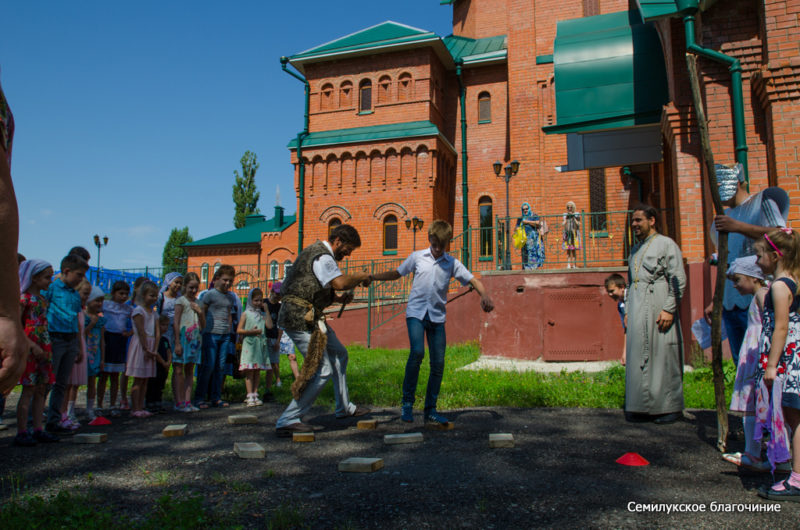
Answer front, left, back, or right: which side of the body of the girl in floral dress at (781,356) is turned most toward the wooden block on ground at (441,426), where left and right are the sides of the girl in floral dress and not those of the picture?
front

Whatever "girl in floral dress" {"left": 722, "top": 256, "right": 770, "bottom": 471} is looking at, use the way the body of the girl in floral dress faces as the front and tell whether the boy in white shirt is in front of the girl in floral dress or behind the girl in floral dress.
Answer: in front

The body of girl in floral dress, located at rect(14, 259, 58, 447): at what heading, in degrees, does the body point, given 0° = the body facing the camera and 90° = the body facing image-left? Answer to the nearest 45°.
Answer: approximately 270°

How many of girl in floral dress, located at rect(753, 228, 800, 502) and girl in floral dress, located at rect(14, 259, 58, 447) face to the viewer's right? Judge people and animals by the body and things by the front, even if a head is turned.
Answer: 1

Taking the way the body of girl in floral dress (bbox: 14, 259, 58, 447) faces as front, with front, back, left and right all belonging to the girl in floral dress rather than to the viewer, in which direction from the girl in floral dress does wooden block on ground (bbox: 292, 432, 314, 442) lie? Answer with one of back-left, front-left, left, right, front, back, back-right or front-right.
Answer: front-right

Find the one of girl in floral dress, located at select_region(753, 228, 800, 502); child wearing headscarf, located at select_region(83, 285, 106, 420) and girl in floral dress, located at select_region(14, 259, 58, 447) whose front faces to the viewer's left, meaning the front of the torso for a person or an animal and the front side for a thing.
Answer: girl in floral dress, located at select_region(753, 228, 800, 502)

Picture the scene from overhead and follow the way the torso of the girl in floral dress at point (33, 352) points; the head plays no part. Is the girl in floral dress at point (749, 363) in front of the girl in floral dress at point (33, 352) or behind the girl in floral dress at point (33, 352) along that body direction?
in front

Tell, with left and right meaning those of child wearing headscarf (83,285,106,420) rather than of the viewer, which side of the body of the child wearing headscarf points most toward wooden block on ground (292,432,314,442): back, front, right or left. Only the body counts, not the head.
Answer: front

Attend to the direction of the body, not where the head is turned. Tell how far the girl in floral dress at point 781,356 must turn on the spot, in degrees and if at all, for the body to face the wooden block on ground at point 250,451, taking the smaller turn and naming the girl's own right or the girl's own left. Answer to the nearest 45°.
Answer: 0° — they already face it

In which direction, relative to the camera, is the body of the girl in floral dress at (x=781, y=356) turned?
to the viewer's left

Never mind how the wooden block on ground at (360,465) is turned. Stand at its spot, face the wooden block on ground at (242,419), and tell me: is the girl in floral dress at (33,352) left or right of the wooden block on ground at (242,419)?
left

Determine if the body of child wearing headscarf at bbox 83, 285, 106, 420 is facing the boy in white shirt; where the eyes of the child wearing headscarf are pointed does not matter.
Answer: yes

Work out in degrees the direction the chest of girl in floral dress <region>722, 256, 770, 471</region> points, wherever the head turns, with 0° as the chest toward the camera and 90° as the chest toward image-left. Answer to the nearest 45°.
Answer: approximately 90°
